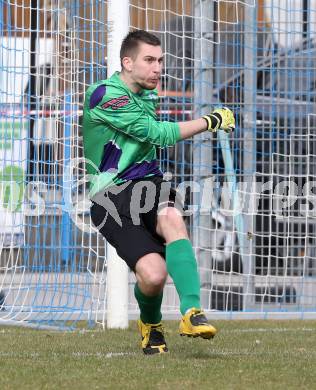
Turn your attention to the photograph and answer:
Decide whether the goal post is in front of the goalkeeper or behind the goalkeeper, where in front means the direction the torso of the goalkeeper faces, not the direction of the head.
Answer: behind

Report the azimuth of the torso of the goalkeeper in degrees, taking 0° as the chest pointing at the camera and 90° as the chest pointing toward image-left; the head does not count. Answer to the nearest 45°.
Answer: approximately 315°
